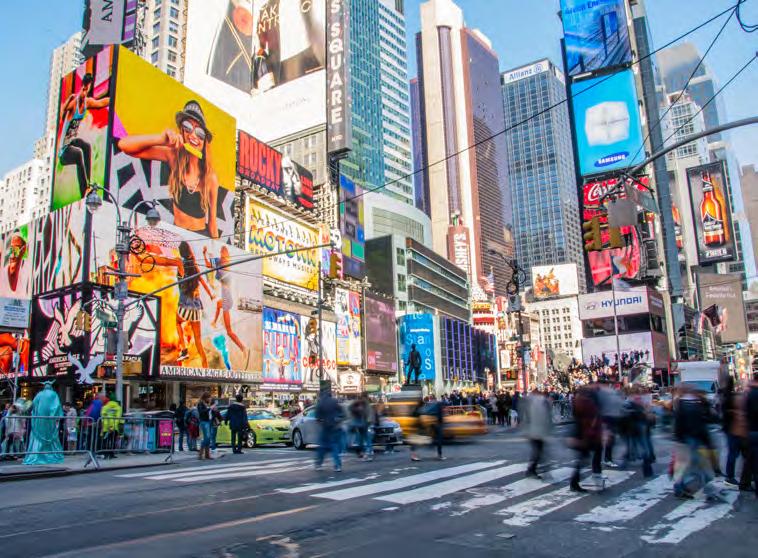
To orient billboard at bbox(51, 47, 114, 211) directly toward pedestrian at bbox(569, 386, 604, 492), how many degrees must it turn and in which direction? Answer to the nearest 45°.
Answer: approximately 45° to its left

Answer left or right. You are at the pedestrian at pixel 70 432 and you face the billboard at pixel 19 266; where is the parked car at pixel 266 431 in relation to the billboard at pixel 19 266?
right
